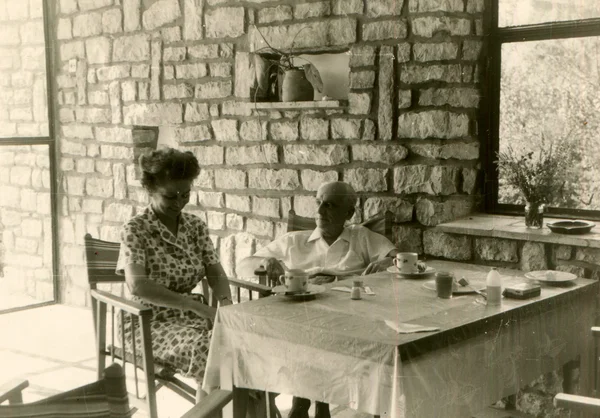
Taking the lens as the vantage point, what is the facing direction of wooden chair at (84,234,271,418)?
facing the viewer and to the right of the viewer

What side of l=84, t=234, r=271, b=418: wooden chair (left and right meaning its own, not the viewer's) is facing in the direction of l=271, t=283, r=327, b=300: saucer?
front

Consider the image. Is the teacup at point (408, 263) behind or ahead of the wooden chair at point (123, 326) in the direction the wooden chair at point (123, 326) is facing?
ahead

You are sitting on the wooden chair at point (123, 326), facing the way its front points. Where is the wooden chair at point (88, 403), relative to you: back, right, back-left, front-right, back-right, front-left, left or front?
front-right

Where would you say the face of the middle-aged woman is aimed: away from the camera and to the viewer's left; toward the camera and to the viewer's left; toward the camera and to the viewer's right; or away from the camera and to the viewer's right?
toward the camera and to the viewer's right

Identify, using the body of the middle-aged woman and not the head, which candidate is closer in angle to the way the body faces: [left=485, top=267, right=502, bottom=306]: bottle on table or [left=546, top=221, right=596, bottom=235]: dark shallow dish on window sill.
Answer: the bottle on table

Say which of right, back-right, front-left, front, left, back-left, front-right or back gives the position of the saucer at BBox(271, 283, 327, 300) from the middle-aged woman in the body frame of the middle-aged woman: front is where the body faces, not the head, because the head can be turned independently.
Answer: front

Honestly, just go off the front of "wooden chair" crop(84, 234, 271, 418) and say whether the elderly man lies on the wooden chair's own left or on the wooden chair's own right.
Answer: on the wooden chair's own left

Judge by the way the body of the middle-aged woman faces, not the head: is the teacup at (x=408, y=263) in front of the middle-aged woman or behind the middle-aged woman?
in front

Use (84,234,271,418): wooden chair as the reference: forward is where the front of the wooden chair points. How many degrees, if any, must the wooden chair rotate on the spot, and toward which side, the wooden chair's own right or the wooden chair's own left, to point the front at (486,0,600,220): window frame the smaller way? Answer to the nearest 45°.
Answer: approximately 45° to the wooden chair's own left

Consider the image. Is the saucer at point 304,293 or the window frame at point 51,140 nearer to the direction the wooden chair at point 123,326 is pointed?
the saucer

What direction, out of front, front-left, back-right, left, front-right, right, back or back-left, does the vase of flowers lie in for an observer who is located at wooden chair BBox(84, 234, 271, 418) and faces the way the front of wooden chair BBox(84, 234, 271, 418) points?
front-left

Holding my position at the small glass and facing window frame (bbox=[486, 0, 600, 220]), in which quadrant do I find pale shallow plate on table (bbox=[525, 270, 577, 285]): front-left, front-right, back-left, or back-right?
front-right

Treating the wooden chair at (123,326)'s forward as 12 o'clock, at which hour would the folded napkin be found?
The folded napkin is roughly at 12 o'clock from the wooden chair.

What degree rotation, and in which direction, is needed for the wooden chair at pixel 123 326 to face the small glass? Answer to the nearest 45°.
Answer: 0° — it already faces it

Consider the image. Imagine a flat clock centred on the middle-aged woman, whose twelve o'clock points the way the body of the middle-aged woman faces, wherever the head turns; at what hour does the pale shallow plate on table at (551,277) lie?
The pale shallow plate on table is roughly at 11 o'clock from the middle-aged woman.

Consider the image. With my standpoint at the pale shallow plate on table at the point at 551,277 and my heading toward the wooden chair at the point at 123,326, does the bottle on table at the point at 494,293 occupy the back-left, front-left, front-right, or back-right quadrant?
front-left

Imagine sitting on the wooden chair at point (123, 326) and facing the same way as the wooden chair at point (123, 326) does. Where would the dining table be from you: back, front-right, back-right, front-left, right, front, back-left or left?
front

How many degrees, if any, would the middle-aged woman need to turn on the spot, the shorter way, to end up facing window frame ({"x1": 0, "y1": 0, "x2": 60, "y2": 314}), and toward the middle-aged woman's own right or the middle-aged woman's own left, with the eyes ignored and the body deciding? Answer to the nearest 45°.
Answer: approximately 135° to the middle-aged woman's own left
